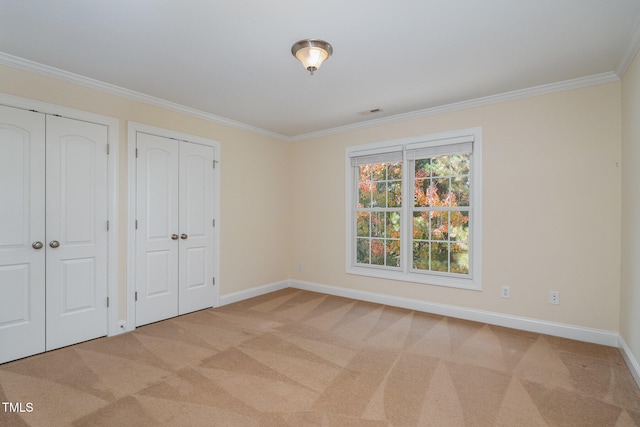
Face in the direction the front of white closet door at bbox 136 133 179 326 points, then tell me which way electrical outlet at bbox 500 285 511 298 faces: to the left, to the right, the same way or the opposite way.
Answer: to the right

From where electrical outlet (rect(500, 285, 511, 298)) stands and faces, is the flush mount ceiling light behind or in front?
in front

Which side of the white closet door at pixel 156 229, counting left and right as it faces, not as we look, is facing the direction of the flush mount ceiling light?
front

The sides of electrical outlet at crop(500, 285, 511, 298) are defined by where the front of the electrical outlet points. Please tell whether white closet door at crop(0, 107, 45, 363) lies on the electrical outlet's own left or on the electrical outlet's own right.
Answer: on the electrical outlet's own right

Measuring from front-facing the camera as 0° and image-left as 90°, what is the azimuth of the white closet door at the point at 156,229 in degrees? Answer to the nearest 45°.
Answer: approximately 315°

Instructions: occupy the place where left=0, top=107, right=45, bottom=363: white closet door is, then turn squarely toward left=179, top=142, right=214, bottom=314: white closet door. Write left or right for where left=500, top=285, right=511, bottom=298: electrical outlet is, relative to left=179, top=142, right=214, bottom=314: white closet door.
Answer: right

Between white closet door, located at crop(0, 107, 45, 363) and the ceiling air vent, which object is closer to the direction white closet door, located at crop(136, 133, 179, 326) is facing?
the ceiling air vent

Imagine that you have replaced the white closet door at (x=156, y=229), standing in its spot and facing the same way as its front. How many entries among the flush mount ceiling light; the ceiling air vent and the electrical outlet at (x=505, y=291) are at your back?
0

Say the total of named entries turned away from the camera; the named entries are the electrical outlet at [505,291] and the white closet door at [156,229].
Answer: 0

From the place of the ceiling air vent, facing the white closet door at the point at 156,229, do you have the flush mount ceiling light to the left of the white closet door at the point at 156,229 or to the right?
left

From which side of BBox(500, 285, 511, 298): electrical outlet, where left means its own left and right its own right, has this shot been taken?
front

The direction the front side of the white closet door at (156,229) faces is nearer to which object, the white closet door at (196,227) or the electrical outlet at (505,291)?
the electrical outlet

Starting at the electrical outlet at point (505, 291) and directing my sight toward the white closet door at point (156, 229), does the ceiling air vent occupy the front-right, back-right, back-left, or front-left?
front-right

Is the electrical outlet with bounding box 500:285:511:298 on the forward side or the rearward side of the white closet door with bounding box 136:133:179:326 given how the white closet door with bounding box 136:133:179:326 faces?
on the forward side
